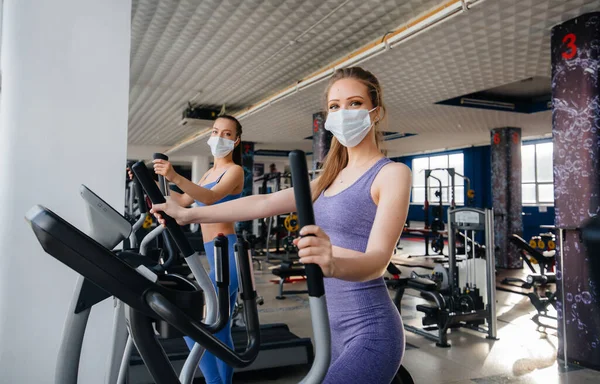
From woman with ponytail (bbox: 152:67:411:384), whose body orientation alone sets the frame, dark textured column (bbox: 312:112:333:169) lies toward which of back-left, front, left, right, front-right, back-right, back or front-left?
back-right

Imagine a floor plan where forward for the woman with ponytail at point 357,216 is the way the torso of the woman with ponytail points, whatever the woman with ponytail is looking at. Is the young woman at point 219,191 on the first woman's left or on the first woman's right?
on the first woman's right

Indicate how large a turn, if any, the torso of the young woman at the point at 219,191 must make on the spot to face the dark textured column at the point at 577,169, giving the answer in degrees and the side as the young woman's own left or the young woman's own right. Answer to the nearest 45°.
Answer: approximately 135° to the young woman's own left

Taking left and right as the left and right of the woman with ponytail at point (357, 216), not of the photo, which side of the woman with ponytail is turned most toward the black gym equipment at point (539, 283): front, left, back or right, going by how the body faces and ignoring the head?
back

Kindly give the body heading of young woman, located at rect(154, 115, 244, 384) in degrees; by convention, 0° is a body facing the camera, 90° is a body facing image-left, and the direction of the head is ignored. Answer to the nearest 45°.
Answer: approximately 45°

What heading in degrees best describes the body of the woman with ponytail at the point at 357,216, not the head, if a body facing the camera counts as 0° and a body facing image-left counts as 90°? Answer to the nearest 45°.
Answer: approximately 45°

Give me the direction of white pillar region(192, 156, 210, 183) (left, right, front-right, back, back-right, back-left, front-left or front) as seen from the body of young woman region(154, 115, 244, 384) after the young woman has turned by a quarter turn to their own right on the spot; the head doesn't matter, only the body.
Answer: front-right

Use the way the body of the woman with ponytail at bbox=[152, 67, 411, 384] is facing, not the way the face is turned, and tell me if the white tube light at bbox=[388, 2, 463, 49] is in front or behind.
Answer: behind

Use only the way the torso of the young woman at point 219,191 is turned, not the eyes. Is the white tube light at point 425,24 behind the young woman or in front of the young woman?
behind

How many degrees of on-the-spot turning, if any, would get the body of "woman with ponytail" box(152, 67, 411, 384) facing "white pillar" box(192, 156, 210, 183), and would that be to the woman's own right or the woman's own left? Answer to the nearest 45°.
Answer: approximately 135° to the woman's own right
